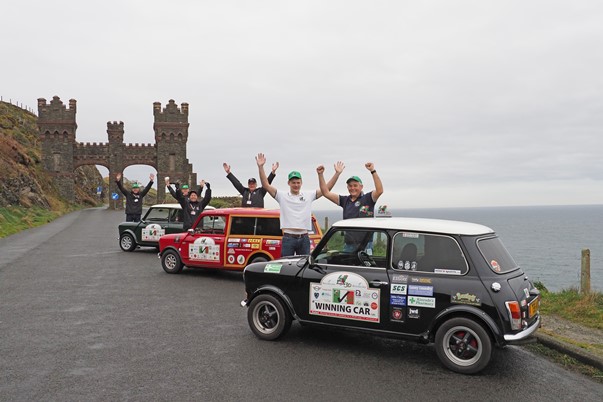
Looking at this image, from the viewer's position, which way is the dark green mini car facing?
facing to the left of the viewer

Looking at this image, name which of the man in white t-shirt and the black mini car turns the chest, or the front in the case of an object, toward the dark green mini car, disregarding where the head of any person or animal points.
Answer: the black mini car

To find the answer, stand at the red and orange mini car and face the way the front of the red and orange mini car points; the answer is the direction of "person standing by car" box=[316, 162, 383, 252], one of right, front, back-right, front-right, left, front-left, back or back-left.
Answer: back-left

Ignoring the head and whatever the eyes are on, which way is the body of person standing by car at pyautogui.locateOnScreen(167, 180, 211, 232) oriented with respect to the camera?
toward the camera

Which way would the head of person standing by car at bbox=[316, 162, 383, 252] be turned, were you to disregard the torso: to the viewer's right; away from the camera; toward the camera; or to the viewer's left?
toward the camera

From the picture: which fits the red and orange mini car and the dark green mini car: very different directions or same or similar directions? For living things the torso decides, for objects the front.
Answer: same or similar directions

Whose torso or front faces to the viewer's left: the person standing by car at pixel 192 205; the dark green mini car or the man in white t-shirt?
the dark green mini car

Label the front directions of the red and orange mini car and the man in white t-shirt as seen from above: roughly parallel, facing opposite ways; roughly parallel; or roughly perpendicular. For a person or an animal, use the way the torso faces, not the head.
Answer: roughly perpendicular

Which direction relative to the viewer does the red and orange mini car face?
to the viewer's left

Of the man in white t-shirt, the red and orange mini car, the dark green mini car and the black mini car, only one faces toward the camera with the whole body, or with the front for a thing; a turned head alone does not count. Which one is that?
the man in white t-shirt

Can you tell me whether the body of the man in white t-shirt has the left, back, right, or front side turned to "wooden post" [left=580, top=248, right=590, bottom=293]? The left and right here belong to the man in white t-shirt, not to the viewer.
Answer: left

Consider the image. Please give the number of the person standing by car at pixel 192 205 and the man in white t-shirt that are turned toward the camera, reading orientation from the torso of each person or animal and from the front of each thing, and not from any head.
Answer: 2

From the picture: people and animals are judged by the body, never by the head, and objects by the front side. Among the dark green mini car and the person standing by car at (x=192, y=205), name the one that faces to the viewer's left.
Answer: the dark green mini car

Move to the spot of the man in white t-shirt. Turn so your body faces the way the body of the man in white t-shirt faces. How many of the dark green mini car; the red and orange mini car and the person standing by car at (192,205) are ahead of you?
0

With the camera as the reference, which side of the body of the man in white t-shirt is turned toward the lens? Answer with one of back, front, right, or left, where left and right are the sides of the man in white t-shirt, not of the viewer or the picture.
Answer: front

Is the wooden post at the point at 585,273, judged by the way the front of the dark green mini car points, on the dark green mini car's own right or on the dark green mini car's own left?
on the dark green mini car's own left
